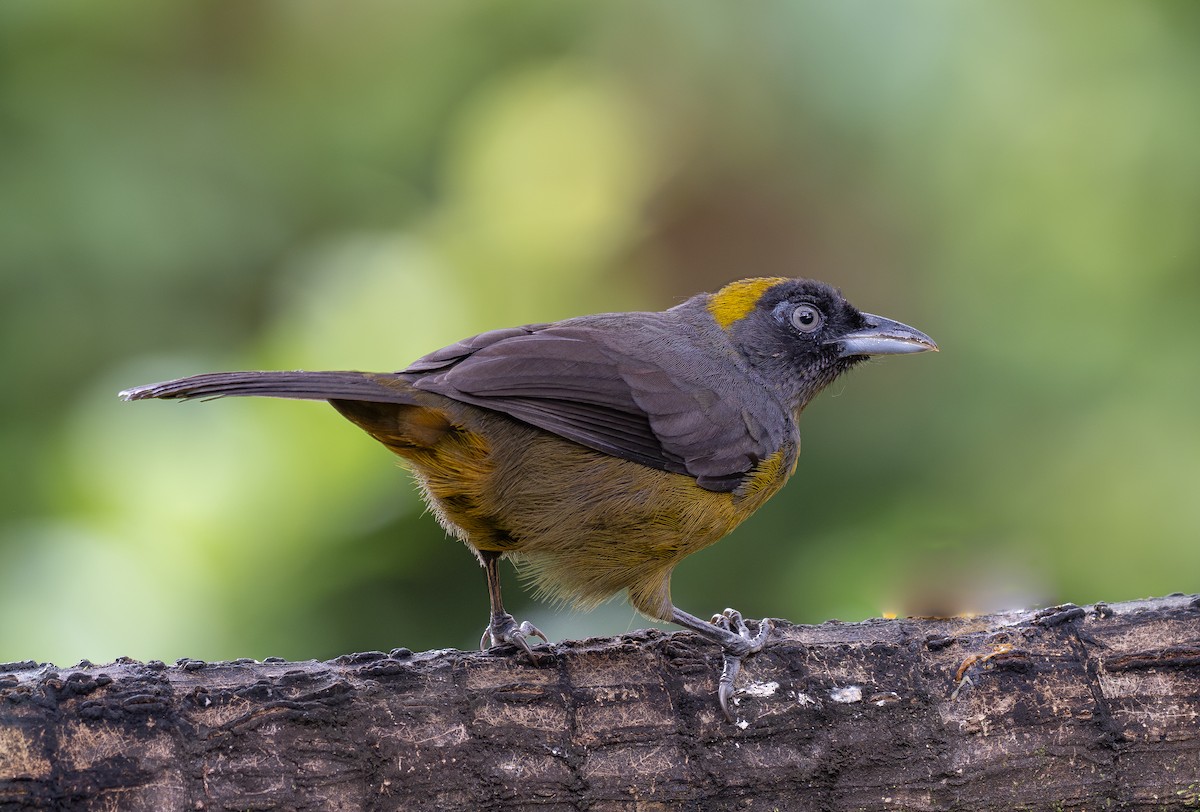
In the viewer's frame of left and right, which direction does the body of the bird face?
facing to the right of the viewer
